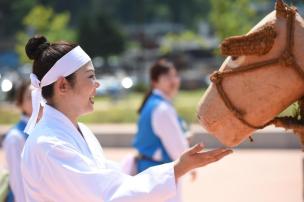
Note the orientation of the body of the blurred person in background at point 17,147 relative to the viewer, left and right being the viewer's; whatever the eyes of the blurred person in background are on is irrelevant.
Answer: facing to the right of the viewer

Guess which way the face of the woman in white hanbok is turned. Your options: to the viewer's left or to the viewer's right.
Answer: to the viewer's right

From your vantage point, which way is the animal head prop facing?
to the viewer's left

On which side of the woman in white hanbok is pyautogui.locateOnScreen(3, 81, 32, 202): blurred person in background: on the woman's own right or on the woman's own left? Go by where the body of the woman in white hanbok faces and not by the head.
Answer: on the woman's own left

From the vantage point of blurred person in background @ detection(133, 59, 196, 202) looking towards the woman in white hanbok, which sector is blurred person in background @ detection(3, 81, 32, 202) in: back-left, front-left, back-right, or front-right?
front-right

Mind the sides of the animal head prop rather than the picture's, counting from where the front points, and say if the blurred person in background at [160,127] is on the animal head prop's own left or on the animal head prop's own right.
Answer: on the animal head prop's own right

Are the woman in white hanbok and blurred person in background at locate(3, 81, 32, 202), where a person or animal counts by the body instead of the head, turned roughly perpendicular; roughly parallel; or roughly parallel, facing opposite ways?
roughly parallel

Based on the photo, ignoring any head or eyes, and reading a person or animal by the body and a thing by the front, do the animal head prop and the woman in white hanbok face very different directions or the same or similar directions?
very different directions

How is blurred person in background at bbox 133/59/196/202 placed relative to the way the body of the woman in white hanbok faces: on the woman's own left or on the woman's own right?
on the woman's own left

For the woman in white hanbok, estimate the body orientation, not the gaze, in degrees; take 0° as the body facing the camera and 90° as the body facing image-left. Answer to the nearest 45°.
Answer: approximately 270°

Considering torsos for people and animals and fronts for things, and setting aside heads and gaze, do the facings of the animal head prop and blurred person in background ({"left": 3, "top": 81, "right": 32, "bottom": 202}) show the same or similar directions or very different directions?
very different directions

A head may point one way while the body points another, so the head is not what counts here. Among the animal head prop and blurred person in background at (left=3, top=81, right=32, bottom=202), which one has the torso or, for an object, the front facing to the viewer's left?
the animal head prop
